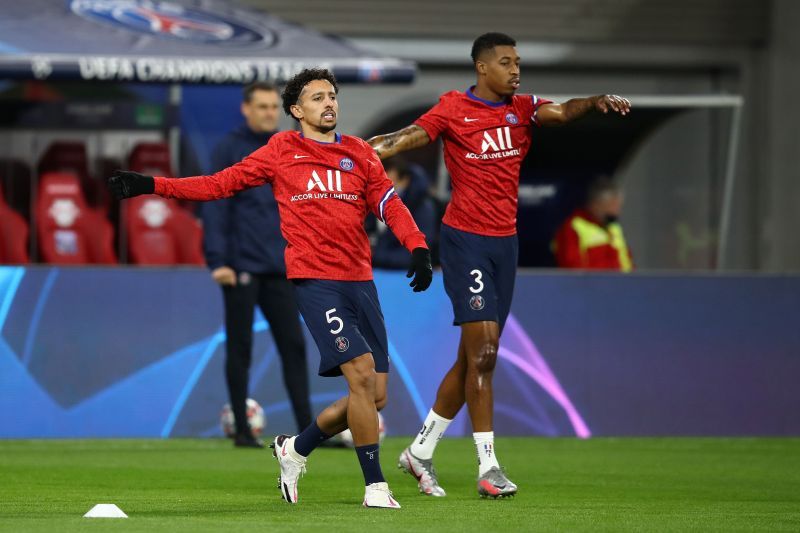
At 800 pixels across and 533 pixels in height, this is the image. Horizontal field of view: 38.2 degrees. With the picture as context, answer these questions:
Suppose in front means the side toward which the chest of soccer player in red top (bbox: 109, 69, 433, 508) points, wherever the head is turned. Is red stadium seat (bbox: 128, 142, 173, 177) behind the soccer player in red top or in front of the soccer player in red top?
behind

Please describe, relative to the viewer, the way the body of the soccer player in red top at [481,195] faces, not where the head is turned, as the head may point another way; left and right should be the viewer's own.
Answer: facing the viewer and to the right of the viewer

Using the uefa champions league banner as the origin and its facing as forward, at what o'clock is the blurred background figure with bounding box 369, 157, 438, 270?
The blurred background figure is roughly at 10 o'clock from the uefa champions league banner.

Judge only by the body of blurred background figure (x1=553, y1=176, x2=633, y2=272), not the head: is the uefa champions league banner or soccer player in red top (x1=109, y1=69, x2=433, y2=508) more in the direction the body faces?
the soccer player in red top

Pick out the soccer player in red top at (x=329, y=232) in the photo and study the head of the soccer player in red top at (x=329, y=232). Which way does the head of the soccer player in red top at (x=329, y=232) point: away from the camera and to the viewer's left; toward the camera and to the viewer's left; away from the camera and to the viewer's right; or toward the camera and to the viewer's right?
toward the camera and to the viewer's right

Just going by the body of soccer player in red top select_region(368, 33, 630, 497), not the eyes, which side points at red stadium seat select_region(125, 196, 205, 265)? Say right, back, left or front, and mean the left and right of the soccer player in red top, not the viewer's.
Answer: back

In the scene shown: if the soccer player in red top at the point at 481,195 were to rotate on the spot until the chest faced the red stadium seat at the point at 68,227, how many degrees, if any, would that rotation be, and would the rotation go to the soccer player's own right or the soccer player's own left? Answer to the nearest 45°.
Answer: approximately 180°

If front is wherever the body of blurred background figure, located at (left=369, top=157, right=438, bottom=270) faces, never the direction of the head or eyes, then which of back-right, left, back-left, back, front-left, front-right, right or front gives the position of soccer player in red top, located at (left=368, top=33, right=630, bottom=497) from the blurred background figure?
left

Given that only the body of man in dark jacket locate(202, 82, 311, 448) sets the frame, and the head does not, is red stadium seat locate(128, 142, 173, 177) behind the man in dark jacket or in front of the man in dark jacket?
behind

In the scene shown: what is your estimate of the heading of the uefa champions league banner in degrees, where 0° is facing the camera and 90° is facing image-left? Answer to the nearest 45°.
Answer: approximately 0°

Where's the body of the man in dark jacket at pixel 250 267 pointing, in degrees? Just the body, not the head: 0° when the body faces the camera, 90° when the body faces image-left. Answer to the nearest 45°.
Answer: approximately 315°

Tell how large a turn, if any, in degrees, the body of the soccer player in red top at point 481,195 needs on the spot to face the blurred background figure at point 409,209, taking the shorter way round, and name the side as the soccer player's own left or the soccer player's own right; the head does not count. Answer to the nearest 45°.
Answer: approximately 135° to the soccer player's own left
